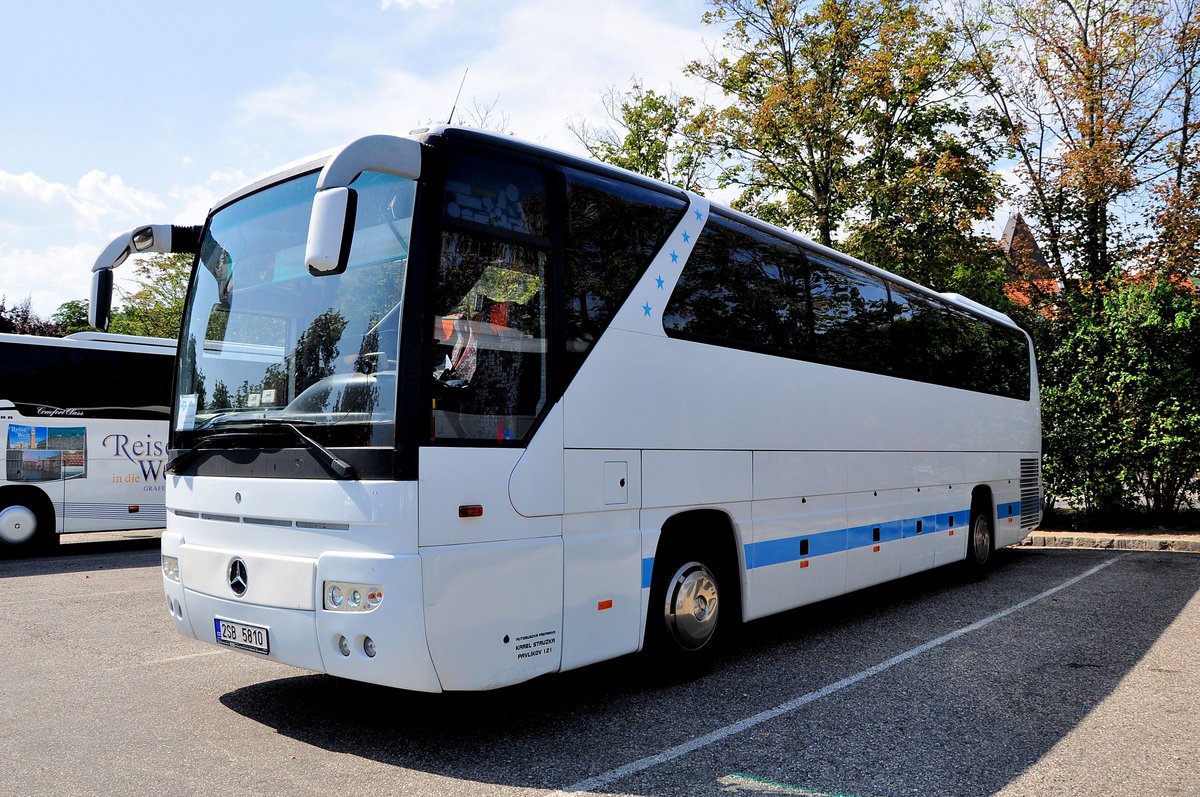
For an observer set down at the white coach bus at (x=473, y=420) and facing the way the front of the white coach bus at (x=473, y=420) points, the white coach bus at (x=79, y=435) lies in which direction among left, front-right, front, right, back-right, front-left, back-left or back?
right

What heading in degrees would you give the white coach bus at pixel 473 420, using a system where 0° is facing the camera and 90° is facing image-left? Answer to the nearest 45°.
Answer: approximately 45°

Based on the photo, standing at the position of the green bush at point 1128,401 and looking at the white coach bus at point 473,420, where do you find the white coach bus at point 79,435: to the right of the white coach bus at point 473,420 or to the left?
right

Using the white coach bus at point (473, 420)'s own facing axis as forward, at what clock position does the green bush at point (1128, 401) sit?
The green bush is roughly at 6 o'clock from the white coach bus.
